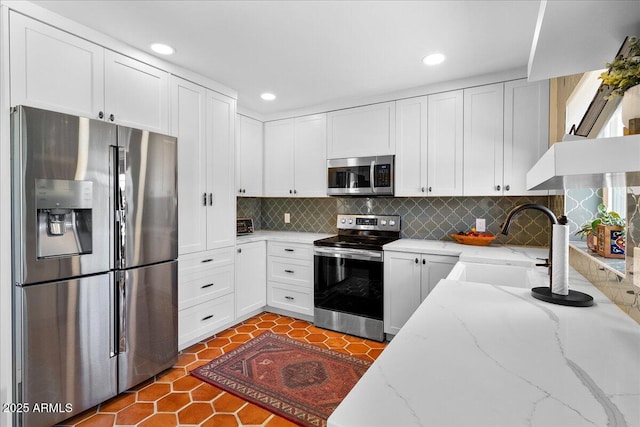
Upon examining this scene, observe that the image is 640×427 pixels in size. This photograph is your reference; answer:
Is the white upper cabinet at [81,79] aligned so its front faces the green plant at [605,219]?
yes

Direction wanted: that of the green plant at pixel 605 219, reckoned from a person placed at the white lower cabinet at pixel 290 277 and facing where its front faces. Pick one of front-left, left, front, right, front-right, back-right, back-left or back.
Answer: left

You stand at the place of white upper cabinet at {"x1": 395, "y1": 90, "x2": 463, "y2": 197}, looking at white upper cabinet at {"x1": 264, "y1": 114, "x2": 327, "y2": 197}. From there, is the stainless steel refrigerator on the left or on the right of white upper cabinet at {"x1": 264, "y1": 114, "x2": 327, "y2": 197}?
left

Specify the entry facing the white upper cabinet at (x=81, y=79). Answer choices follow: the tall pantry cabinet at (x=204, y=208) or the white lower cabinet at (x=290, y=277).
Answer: the white lower cabinet

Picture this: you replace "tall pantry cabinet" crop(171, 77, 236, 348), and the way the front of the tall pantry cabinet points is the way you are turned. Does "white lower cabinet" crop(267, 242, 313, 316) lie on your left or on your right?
on your left

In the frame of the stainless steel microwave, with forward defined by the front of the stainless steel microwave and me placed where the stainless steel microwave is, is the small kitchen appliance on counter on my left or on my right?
on my right

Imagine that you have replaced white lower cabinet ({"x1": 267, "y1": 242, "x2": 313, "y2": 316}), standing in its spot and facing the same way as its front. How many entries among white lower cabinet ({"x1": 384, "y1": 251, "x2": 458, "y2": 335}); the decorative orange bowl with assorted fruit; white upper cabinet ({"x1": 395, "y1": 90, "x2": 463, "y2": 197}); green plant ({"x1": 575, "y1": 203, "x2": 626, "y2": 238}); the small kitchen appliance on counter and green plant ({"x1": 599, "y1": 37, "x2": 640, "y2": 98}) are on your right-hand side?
1

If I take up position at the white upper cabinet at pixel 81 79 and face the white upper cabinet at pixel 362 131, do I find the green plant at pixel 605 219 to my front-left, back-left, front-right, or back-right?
front-right

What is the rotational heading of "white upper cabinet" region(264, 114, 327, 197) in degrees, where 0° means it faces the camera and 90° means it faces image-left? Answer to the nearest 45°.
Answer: approximately 45°

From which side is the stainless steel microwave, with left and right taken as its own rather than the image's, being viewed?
front

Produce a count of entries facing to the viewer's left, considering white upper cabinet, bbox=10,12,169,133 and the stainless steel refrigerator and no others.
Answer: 0

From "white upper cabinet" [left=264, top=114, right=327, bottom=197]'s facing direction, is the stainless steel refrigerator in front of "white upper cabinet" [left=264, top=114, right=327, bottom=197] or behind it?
in front

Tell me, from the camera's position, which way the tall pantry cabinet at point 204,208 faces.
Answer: facing the viewer and to the right of the viewer

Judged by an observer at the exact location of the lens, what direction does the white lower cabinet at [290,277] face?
facing the viewer and to the left of the viewer

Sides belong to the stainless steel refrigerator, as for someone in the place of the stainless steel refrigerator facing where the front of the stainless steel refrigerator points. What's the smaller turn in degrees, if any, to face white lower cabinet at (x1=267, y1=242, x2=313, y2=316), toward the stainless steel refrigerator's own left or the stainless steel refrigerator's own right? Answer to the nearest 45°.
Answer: approximately 45° to the stainless steel refrigerator's own left

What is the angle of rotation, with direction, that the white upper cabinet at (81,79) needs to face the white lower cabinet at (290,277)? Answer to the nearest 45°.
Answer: approximately 45° to its left
